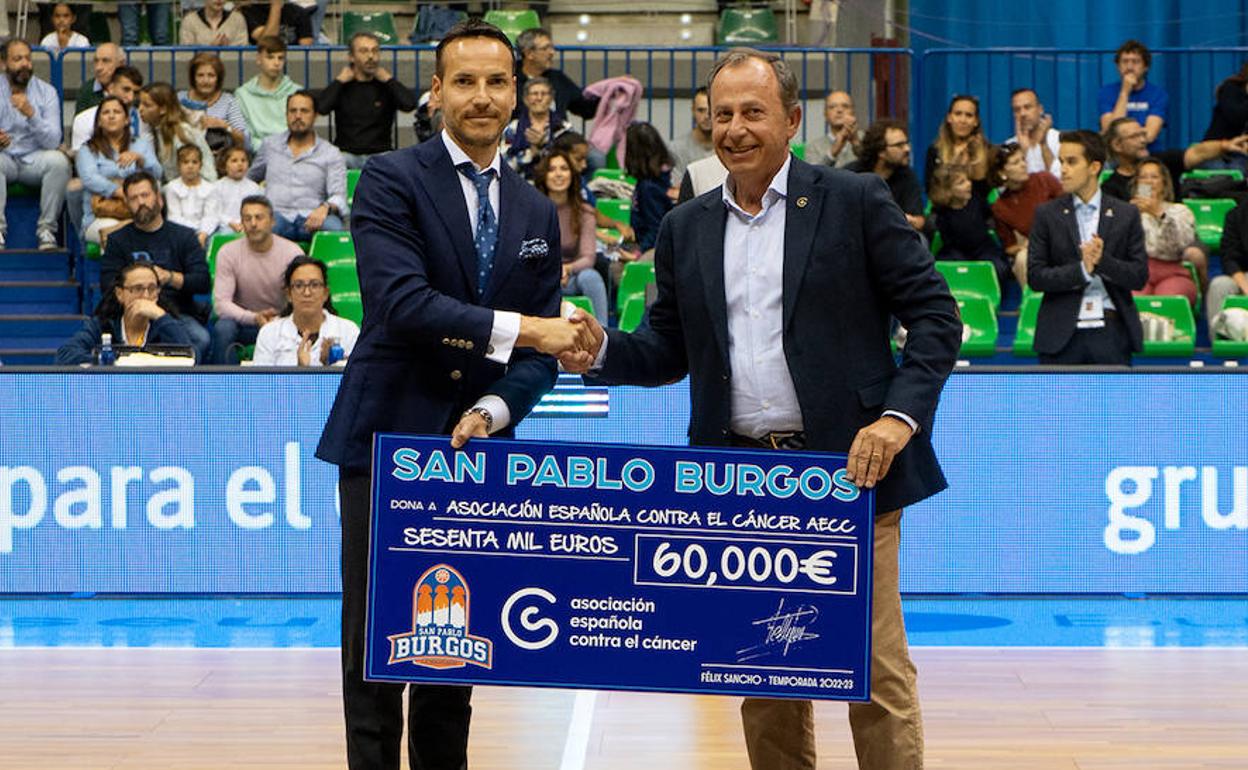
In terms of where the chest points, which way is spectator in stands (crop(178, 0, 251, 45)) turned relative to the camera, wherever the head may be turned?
toward the camera

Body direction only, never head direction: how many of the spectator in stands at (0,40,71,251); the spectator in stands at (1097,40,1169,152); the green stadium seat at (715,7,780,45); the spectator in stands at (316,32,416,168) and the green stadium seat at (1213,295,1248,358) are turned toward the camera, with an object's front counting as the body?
5

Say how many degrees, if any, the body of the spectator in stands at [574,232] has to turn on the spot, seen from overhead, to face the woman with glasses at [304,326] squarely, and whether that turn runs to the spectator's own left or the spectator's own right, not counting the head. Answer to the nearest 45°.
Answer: approximately 45° to the spectator's own right

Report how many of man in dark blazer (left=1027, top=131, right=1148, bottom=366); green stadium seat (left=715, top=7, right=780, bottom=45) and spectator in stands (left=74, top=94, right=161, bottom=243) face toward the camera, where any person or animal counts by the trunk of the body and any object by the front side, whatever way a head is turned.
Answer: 3

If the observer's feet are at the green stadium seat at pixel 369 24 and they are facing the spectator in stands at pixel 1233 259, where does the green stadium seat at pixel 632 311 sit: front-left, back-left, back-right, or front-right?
front-right

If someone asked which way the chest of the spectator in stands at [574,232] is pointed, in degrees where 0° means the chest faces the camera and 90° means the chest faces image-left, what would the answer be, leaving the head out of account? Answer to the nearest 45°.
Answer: approximately 0°

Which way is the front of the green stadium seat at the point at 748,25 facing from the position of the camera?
facing the viewer

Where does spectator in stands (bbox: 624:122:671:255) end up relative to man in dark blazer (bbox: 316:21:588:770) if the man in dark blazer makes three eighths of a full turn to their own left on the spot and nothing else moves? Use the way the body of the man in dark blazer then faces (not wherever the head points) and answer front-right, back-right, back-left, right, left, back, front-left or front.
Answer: front

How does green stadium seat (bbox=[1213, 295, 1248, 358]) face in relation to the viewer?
toward the camera

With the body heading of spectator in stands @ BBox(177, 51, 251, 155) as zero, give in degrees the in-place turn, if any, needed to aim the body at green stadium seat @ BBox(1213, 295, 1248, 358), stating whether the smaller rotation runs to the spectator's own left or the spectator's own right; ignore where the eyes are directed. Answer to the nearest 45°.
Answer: approximately 45° to the spectator's own left

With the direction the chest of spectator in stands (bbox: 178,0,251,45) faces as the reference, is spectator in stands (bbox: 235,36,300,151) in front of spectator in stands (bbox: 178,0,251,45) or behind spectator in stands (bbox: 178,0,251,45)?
in front

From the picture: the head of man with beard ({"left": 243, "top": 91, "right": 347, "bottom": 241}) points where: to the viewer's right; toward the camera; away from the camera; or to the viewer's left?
toward the camera

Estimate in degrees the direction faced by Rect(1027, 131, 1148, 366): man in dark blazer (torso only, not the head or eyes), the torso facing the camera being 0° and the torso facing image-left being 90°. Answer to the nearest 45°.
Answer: approximately 0°

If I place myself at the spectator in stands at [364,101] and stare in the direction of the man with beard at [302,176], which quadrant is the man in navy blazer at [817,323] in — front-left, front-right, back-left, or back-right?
front-left

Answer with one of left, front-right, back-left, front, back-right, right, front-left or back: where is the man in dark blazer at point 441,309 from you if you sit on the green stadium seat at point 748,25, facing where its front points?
front

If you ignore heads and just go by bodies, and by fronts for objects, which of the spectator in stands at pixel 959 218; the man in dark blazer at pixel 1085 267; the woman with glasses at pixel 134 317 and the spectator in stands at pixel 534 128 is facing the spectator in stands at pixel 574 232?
the spectator in stands at pixel 534 128

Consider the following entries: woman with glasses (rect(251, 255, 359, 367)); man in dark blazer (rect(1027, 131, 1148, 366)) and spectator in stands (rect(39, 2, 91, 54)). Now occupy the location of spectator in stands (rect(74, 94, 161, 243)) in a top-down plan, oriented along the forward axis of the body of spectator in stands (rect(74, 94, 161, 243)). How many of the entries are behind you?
1

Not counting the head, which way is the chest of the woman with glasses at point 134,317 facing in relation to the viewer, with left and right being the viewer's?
facing the viewer
